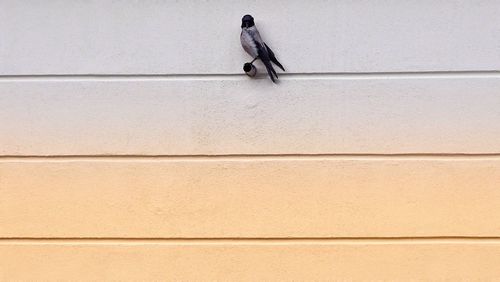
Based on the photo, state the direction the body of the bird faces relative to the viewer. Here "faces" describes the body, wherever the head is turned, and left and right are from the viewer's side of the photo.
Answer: facing the viewer and to the left of the viewer
